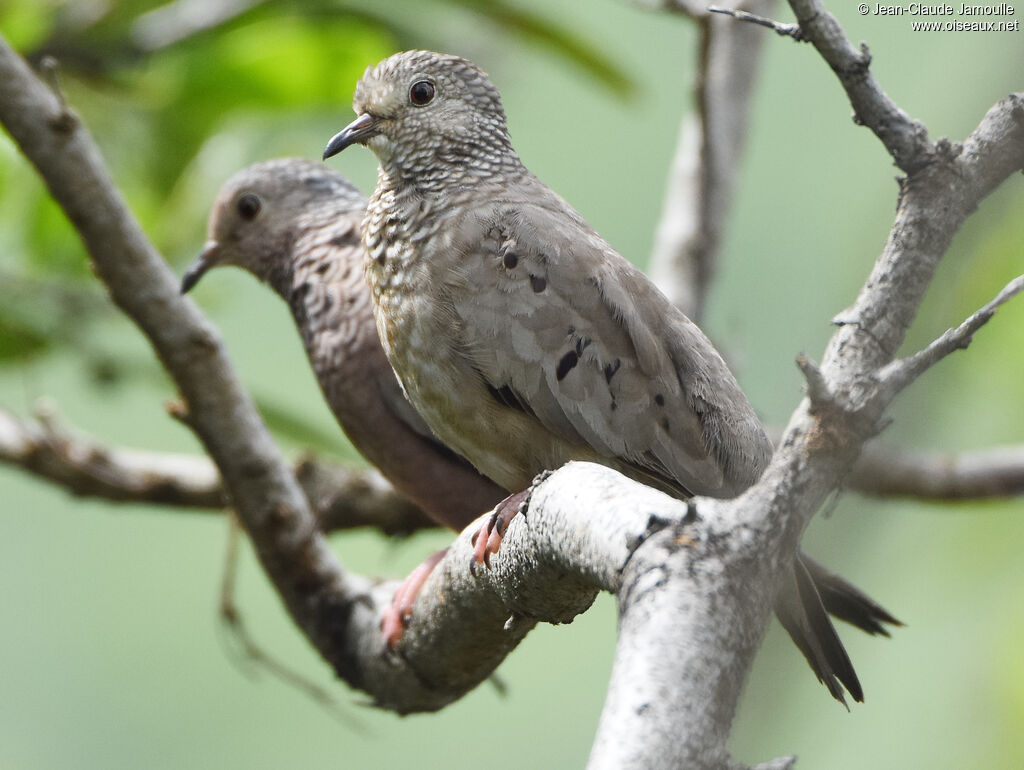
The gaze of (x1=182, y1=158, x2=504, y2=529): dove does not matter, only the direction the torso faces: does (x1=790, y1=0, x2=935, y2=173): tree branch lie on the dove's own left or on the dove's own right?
on the dove's own left

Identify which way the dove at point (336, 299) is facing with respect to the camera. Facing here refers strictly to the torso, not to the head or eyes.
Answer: to the viewer's left

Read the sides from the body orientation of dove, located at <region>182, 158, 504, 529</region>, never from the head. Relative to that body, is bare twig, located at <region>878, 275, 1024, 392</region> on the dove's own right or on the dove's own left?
on the dove's own left
